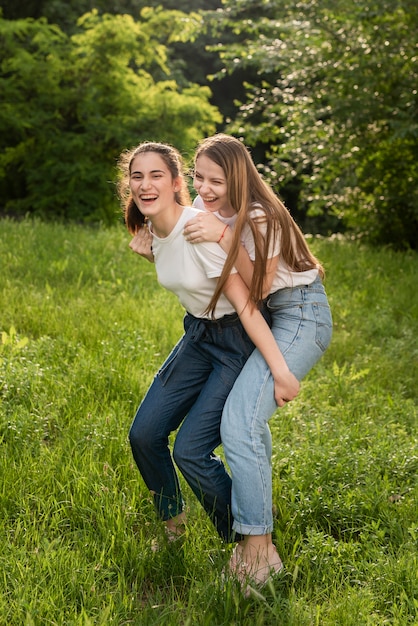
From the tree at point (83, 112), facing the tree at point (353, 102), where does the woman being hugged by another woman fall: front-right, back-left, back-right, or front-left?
front-right

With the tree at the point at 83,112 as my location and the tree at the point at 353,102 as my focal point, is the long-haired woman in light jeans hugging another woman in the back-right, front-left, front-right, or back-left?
front-right

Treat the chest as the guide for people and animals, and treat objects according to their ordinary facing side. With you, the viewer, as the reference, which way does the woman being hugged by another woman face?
facing the viewer and to the left of the viewer

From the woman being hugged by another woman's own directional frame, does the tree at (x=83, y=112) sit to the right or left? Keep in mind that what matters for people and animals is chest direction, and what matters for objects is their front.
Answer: on their right

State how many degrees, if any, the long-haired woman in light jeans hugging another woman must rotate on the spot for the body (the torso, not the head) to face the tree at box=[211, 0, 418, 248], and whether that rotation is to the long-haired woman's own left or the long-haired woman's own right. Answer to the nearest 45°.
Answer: approximately 135° to the long-haired woman's own right

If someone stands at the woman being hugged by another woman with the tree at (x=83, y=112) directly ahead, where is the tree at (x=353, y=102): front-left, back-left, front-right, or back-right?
front-right

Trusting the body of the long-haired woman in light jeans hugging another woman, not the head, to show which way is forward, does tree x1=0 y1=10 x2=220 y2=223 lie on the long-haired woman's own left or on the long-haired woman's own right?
on the long-haired woman's own right
